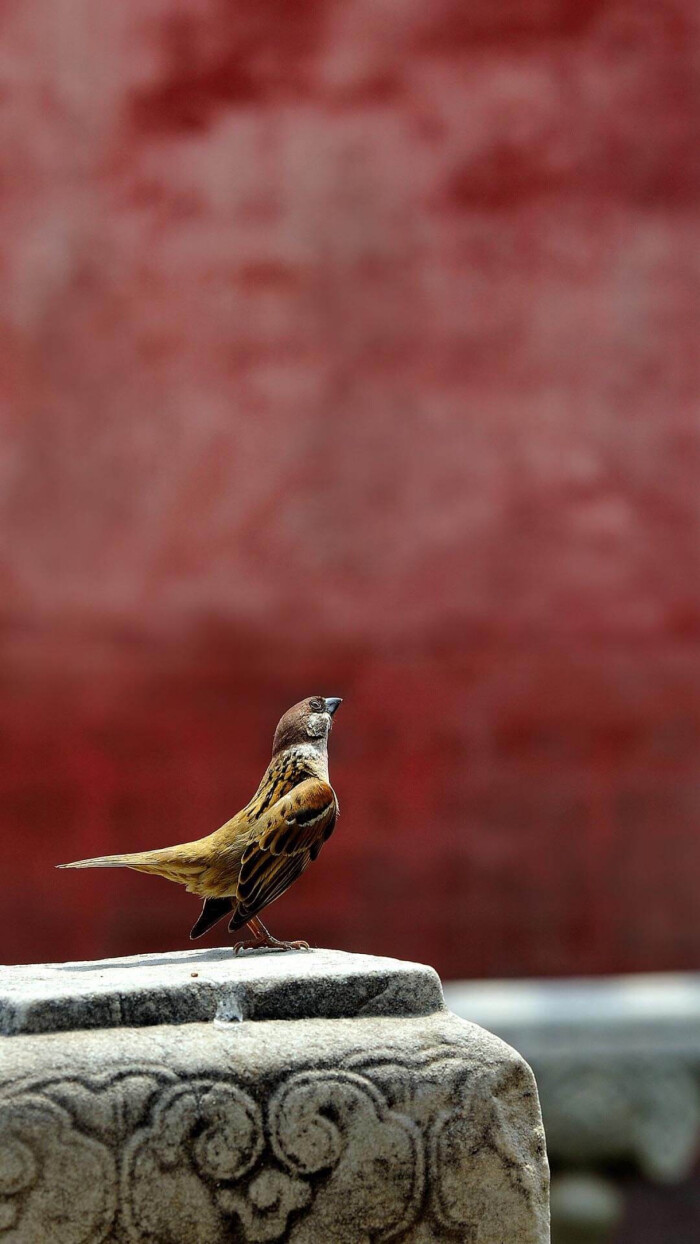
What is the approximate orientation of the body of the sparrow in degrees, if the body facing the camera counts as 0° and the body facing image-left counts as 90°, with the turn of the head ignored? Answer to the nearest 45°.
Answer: approximately 270°
